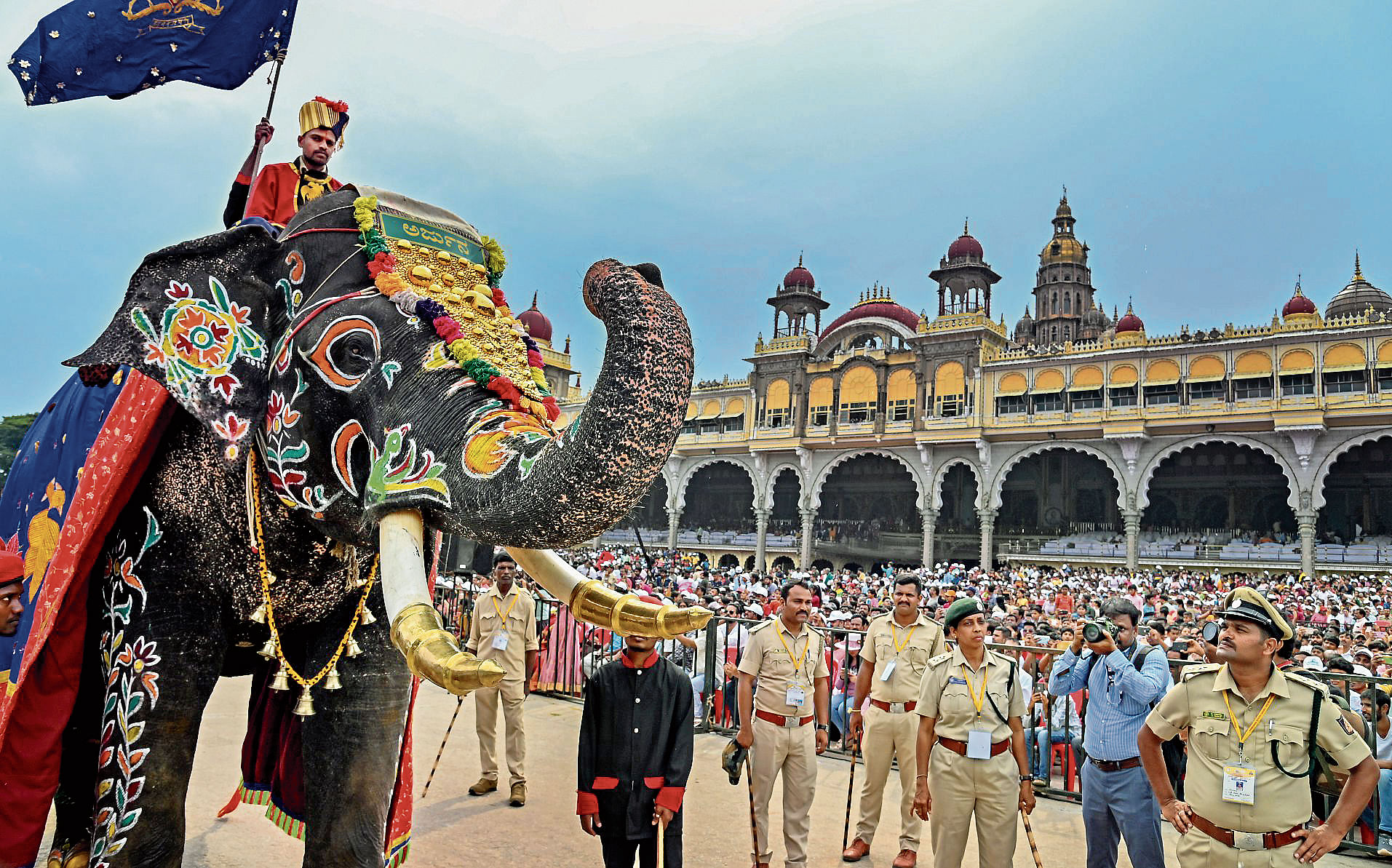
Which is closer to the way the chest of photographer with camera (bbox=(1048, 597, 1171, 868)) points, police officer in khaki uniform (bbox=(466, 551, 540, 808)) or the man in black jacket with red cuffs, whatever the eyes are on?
the man in black jacket with red cuffs

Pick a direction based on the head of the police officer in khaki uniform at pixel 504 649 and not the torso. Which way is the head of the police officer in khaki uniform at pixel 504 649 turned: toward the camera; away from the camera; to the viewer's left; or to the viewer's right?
toward the camera

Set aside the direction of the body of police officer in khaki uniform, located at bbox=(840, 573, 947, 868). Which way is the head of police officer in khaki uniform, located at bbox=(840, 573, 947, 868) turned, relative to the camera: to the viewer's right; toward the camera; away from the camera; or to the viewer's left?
toward the camera

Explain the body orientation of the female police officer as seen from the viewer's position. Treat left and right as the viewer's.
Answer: facing the viewer

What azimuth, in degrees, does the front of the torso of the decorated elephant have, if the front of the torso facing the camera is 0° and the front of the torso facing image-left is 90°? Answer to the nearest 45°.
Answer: approximately 315°

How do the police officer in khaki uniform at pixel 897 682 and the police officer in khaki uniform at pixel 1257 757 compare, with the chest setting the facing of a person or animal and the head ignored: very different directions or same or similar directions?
same or similar directions

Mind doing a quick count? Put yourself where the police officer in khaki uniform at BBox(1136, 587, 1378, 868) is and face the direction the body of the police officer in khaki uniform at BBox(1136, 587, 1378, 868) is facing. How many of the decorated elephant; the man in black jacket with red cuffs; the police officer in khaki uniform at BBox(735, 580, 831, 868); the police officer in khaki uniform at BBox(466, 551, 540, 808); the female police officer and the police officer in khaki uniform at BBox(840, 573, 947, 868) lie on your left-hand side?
0

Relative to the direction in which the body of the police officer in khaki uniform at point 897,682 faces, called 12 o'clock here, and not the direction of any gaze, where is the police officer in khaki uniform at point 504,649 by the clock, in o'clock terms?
the police officer in khaki uniform at point 504,649 is roughly at 3 o'clock from the police officer in khaki uniform at point 897,682.

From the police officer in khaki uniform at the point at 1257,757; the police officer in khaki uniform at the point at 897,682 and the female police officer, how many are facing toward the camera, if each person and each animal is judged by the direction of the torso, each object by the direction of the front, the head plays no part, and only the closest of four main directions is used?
3

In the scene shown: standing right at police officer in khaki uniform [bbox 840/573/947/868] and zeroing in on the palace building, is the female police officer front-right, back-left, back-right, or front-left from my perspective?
back-right

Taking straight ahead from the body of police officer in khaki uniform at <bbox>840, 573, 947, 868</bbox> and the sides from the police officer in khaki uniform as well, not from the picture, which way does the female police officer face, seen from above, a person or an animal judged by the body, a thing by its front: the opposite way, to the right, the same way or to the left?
the same way

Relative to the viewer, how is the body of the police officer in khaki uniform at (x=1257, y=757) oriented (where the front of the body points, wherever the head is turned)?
toward the camera

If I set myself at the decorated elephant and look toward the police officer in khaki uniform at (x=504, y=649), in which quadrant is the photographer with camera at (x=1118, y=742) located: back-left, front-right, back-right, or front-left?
front-right
